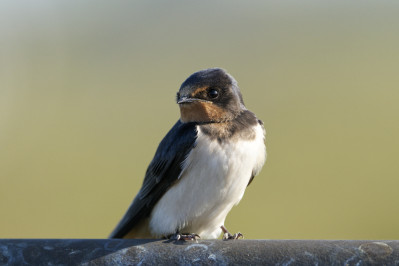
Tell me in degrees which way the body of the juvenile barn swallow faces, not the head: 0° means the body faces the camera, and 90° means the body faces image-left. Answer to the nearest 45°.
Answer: approximately 315°
